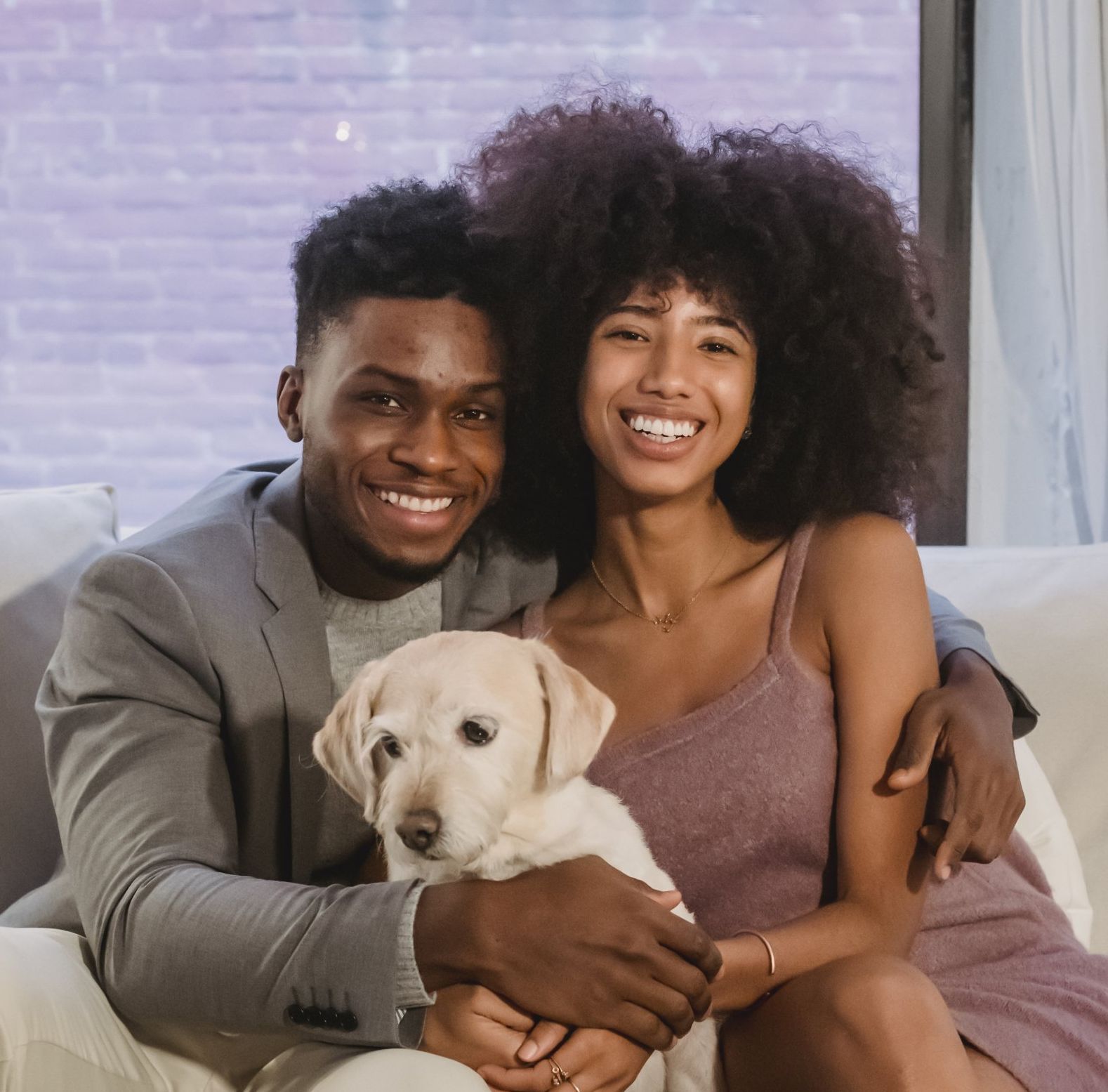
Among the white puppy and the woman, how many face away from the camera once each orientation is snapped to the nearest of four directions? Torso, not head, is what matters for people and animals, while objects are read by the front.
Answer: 0

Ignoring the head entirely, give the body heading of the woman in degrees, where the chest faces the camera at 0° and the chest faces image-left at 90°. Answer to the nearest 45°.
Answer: approximately 45°

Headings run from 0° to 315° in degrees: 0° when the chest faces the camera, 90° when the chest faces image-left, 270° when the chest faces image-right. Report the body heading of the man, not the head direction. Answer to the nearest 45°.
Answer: approximately 315°

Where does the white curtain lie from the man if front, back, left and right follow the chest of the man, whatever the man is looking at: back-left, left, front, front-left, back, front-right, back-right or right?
left

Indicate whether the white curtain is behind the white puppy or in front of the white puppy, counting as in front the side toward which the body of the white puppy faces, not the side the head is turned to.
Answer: behind

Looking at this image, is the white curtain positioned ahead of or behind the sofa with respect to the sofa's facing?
behind
